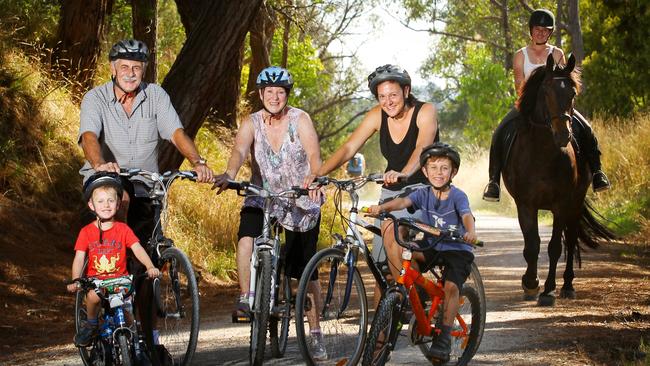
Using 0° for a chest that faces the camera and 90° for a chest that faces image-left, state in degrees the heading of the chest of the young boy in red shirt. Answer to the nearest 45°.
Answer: approximately 0°

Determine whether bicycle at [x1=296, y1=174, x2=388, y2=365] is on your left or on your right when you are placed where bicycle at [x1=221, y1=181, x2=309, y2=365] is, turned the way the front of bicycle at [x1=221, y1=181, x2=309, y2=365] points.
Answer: on your left

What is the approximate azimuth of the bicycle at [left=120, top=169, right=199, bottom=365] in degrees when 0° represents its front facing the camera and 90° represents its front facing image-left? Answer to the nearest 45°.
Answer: approximately 315°

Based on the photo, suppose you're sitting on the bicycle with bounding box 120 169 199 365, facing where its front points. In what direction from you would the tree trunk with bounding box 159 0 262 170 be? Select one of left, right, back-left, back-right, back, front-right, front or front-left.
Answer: back-left

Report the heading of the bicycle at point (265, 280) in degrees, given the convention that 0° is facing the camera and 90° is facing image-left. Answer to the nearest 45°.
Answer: approximately 0°

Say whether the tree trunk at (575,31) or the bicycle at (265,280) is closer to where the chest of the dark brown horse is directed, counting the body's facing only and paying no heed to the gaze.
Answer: the bicycle

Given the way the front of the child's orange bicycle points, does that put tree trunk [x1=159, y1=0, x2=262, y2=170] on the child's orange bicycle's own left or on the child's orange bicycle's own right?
on the child's orange bicycle's own right
